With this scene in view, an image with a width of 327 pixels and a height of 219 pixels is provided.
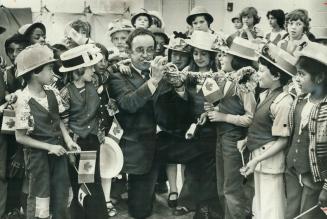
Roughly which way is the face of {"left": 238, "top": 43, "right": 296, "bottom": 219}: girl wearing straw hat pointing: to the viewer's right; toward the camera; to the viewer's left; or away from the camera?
to the viewer's left

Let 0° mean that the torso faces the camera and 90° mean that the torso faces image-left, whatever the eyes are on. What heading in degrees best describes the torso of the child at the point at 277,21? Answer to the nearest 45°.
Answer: approximately 45°

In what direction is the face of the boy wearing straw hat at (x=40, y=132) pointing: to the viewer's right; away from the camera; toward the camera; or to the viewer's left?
to the viewer's right

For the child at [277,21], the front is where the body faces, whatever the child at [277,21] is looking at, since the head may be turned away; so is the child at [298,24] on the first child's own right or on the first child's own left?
on the first child's own left

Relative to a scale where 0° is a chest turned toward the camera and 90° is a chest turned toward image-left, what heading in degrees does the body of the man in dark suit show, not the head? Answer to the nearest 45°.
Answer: approximately 315°

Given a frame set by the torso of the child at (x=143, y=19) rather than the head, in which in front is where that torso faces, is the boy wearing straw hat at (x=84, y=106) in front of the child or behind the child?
in front

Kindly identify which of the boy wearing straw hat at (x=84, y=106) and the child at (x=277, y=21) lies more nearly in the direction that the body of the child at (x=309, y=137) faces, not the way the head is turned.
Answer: the boy wearing straw hat

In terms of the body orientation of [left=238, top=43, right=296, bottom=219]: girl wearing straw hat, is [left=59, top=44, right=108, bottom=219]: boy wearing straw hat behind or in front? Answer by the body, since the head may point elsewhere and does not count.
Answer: in front

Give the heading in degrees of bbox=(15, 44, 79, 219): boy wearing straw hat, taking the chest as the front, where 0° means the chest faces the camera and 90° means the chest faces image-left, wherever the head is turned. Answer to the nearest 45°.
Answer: approximately 315°

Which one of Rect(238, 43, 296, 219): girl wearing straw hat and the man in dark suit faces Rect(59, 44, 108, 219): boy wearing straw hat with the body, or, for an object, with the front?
the girl wearing straw hat
